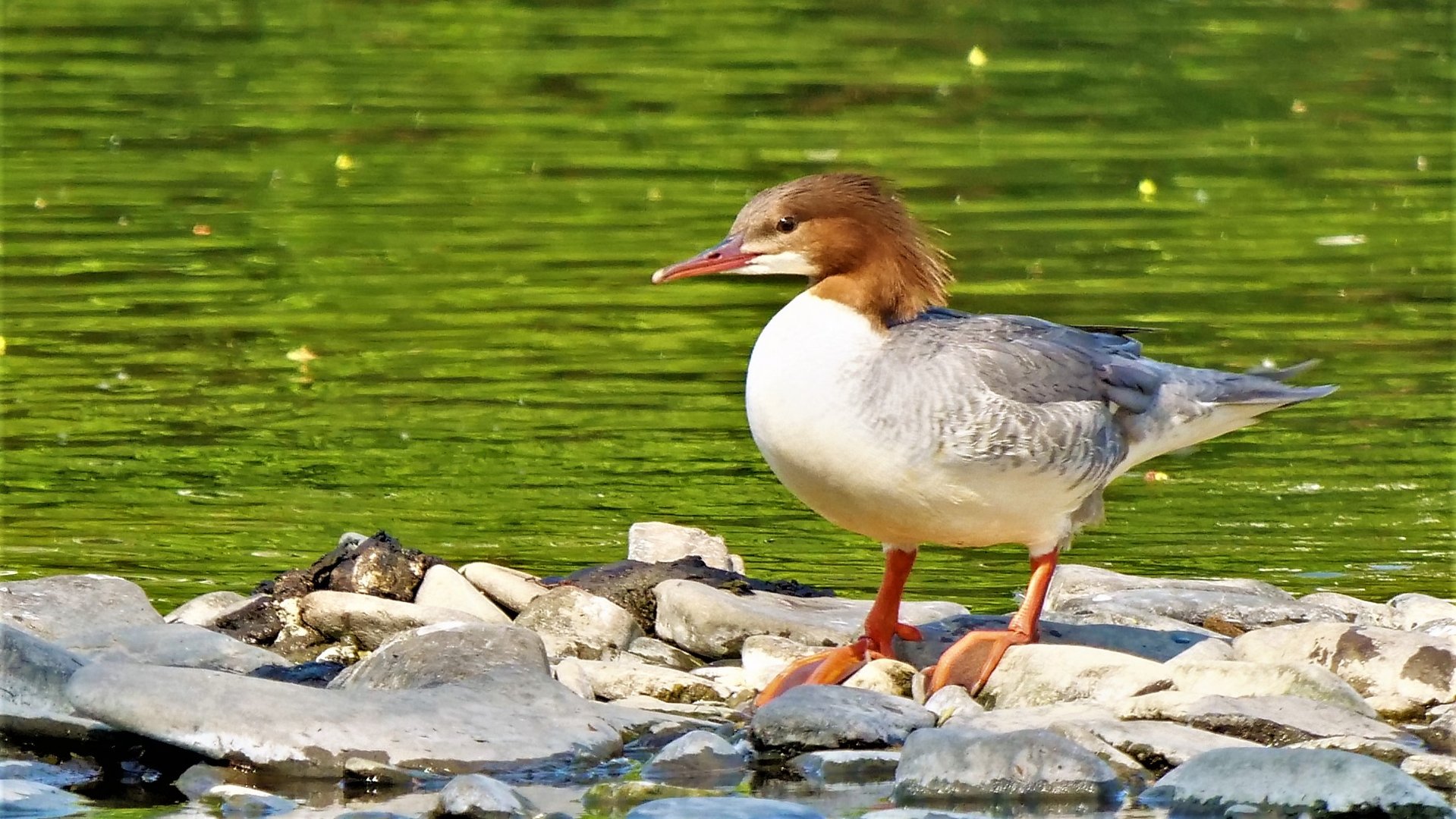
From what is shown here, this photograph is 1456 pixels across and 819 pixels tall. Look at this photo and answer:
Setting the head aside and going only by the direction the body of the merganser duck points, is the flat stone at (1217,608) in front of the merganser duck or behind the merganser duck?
behind

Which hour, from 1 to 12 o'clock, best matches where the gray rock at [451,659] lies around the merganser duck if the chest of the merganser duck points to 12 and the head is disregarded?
The gray rock is roughly at 1 o'clock from the merganser duck.

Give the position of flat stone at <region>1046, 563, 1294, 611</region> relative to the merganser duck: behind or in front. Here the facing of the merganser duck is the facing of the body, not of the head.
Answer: behind

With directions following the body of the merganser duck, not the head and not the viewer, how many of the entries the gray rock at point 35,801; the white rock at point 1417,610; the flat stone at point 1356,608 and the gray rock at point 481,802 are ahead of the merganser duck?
2

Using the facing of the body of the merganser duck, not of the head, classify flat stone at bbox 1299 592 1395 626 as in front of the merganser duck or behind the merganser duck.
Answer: behind

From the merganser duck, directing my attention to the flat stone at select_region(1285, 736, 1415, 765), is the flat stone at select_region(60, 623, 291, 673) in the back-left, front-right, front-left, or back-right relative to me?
back-right

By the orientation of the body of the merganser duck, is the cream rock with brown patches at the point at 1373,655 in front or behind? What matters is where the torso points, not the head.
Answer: behind

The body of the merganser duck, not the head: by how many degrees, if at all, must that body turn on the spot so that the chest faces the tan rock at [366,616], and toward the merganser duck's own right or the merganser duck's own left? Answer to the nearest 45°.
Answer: approximately 45° to the merganser duck's own right

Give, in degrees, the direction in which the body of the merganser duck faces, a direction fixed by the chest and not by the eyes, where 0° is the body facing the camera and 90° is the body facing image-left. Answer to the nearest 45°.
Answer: approximately 45°

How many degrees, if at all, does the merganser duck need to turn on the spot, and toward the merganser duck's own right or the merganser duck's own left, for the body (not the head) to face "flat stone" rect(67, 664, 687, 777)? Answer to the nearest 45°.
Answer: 0° — it already faces it
